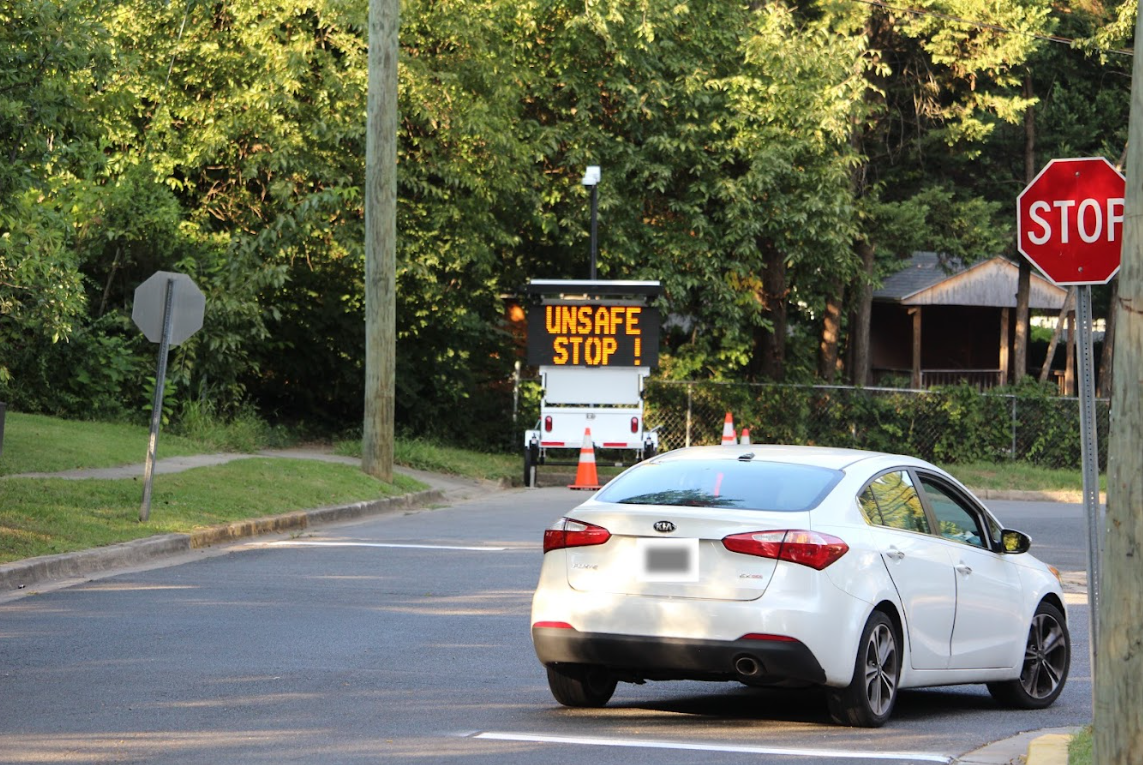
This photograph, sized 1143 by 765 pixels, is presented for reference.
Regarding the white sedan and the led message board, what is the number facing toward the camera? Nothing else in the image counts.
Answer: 1

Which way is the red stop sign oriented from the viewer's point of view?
toward the camera

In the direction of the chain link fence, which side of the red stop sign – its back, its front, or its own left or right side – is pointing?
back

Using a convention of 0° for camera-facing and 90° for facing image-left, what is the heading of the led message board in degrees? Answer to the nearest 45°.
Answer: approximately 0°

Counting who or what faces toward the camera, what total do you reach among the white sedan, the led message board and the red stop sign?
2

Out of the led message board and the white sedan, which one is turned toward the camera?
the led message board

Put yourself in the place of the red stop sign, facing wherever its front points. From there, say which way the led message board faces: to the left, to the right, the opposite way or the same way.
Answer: the same way

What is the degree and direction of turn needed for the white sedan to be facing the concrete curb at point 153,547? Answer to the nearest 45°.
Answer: approximately 90° to its left

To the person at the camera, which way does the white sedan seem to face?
facing away from the viewer and to the right of the viewer

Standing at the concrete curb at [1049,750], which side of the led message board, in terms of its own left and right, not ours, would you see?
front

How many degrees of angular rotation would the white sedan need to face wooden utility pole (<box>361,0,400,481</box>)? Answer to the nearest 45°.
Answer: approximately 90° to its left

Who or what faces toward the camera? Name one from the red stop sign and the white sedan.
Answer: the red stop sign

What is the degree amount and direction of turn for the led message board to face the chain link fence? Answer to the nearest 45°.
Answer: approximately 135° to its left

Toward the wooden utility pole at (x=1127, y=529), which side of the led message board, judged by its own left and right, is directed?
front
